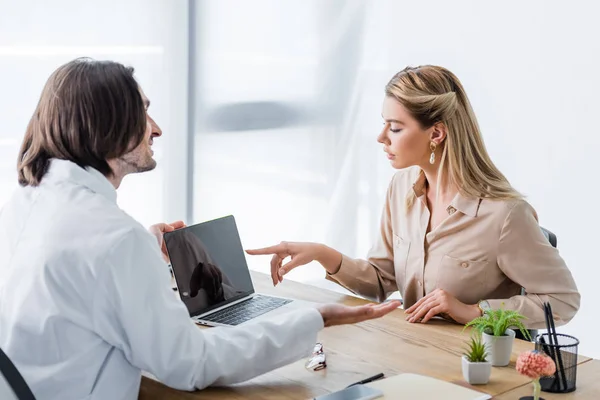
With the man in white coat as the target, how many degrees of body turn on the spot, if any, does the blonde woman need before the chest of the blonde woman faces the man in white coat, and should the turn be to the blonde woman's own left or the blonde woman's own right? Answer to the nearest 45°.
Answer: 0° — they already face them

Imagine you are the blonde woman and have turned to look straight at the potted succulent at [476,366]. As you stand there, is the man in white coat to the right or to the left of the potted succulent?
right

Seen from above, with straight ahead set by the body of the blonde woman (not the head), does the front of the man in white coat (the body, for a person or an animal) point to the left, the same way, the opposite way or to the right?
the opposite way

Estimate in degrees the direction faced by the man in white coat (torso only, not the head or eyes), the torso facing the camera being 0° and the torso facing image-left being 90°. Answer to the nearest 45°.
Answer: approximately 225°
